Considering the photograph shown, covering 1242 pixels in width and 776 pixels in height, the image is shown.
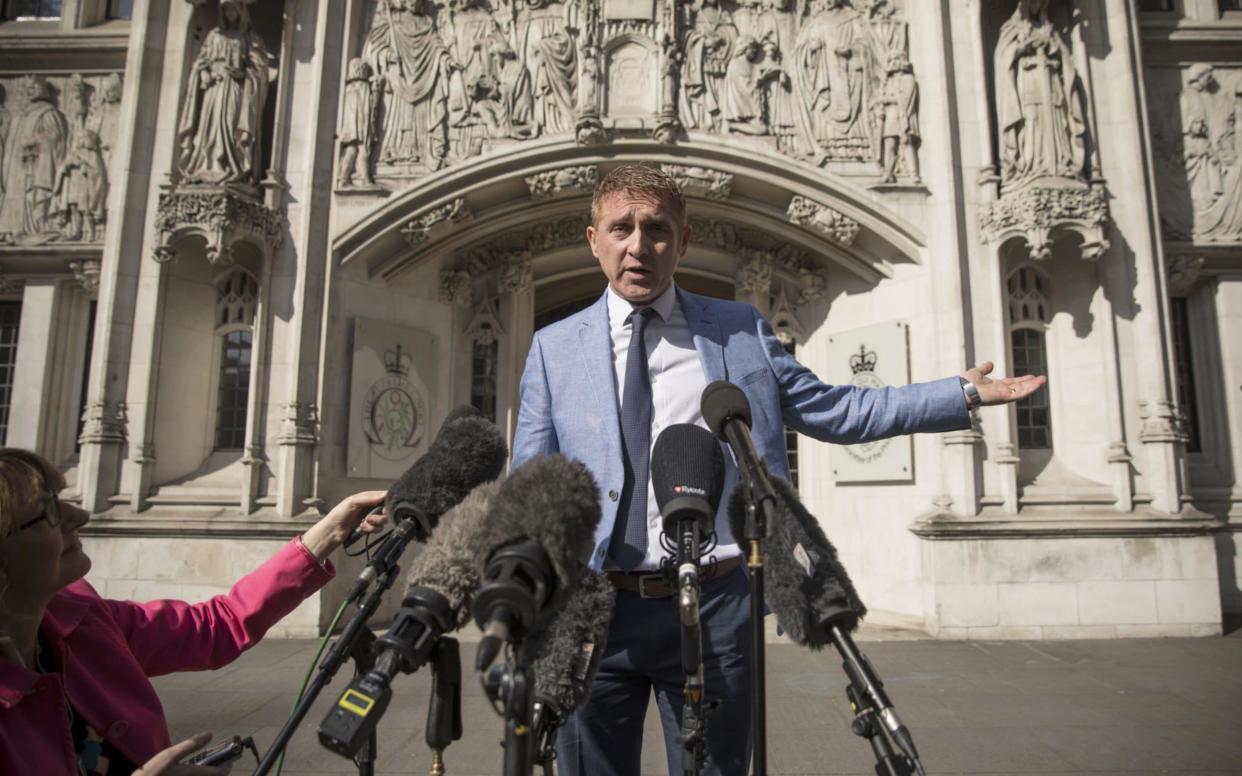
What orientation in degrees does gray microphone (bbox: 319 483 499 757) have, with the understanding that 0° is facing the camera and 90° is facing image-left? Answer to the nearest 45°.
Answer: approximately 225°

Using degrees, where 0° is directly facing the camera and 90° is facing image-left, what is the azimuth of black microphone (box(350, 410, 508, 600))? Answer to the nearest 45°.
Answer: approximately 225°

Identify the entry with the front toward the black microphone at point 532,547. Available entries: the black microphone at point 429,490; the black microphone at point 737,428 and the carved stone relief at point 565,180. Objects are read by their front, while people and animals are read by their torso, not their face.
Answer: the carved stone relief

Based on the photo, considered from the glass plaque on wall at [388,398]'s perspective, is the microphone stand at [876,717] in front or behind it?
in front

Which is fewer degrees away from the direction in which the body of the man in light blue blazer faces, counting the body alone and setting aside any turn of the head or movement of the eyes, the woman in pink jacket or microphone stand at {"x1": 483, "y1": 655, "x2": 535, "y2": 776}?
the microphone stand

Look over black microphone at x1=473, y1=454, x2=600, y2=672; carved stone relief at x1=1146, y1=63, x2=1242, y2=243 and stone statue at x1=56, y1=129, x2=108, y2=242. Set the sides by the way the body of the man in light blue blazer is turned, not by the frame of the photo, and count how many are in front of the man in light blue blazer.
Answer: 1

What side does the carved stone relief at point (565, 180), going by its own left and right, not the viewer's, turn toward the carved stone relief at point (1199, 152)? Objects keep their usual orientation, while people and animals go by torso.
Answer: left

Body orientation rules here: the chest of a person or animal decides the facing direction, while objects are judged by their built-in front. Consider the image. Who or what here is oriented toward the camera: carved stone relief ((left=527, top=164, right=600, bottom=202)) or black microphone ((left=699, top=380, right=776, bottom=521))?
the carved stone relief

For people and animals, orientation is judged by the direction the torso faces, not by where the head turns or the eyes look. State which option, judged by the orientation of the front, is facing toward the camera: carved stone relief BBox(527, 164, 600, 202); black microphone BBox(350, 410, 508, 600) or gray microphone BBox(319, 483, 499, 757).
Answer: the carved stone relief

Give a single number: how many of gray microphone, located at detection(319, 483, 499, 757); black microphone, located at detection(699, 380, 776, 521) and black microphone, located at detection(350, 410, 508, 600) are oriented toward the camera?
0

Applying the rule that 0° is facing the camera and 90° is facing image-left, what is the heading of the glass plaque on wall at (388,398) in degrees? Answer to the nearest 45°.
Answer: approximately 315°

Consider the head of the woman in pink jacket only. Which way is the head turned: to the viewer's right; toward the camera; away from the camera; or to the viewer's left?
to the viewer's right

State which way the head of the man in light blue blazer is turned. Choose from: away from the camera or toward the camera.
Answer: toward the camera

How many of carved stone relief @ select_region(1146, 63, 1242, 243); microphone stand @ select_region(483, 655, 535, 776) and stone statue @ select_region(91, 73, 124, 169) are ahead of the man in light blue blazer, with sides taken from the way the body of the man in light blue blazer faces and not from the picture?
1

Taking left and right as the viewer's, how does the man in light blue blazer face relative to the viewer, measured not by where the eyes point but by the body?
facing the viewer

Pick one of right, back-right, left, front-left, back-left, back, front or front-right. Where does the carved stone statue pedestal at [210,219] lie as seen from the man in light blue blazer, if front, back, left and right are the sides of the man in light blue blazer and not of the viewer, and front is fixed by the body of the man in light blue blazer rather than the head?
back-right

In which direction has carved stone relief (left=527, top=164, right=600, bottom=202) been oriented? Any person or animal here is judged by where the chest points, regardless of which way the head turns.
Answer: toward the camera
